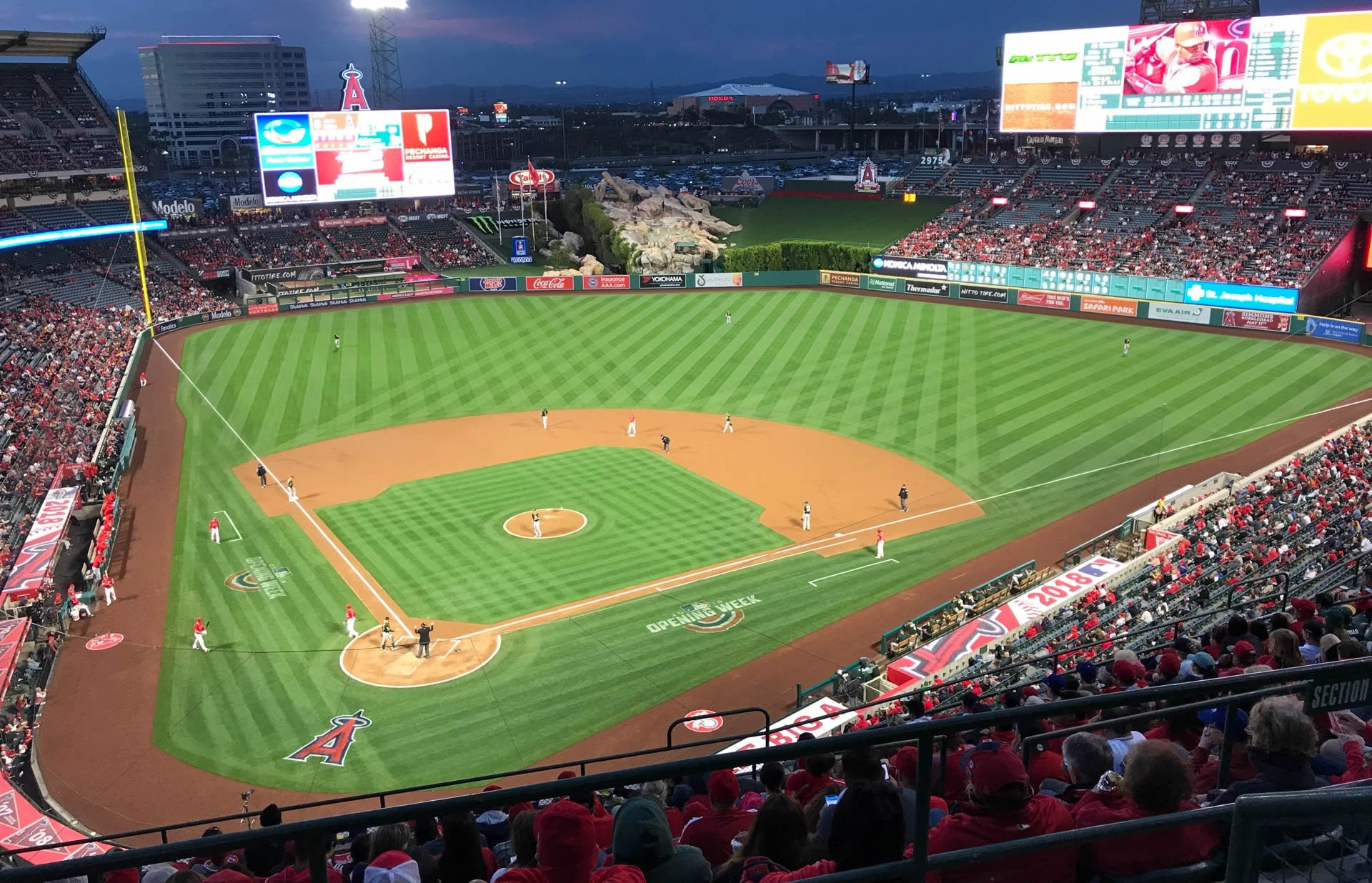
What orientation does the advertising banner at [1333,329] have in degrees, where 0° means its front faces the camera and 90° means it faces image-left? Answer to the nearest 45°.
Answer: approximately 45°

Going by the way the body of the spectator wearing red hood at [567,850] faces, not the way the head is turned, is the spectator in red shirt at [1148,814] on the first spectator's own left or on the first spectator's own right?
on the first spectator's own right

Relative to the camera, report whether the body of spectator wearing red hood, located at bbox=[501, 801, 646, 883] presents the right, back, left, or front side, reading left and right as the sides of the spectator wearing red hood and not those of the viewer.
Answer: back

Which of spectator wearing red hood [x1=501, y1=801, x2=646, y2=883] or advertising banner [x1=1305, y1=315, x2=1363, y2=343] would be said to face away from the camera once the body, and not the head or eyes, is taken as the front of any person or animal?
the spectator wearing red hood

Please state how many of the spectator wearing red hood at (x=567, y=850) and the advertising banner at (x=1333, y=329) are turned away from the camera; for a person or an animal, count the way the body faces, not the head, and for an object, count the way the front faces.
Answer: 1

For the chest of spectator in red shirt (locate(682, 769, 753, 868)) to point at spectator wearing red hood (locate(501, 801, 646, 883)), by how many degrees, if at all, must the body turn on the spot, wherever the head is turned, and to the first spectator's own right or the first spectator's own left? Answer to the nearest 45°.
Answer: approximately 180°

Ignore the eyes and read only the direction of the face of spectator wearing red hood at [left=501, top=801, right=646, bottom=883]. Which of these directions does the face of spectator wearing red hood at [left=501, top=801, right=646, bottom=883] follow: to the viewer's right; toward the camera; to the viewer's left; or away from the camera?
away from the camera

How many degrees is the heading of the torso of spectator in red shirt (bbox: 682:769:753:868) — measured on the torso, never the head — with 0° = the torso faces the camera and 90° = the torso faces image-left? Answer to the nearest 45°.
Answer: approximately 180°

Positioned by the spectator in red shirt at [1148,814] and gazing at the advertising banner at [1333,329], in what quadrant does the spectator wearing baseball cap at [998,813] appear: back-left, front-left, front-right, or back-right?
back-left

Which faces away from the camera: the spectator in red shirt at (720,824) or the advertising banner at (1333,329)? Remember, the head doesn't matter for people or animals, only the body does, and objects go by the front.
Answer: the spectator in red shirt

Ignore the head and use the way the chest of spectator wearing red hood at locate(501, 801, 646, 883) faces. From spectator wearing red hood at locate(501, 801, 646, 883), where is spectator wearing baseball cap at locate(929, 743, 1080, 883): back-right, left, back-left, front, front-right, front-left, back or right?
right

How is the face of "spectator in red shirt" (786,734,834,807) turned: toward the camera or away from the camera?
away from the camera
